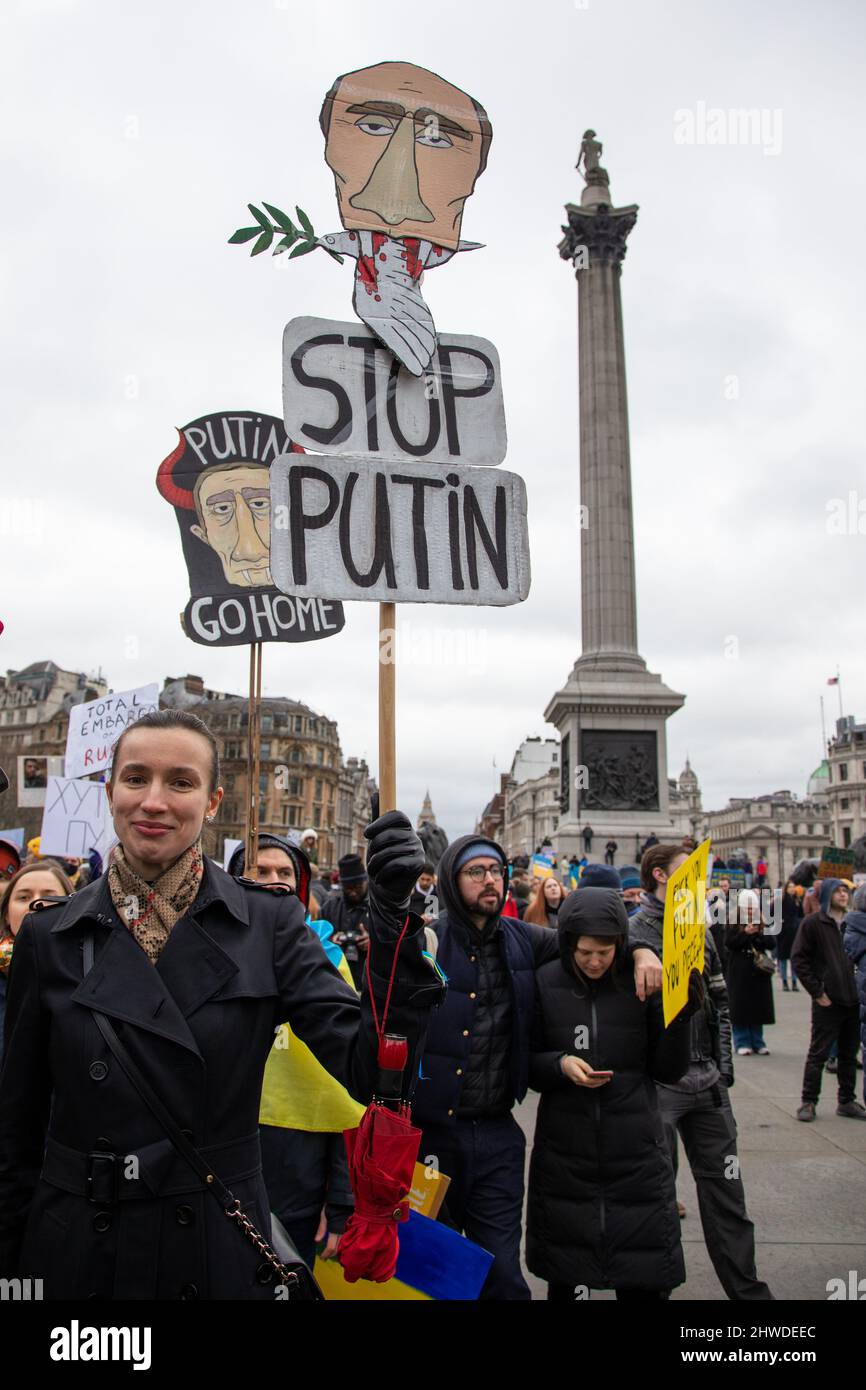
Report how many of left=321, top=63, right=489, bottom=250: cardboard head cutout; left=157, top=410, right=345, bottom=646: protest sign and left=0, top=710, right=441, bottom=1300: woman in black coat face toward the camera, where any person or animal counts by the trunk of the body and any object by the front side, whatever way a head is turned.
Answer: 3

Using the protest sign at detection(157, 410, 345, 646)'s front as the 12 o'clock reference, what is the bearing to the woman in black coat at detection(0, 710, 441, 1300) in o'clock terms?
The woman in black coat is roughly at 12 o'clock from the protest sign.

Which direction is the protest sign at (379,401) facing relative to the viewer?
toward the camera

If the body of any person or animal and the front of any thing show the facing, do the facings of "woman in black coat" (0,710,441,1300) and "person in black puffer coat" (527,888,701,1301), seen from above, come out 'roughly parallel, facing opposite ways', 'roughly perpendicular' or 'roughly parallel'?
roughly parallel

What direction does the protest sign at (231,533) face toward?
toward the camera

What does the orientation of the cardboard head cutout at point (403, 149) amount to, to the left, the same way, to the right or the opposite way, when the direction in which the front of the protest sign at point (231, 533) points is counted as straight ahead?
the same way

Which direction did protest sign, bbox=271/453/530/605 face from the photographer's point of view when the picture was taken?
facing the viewer

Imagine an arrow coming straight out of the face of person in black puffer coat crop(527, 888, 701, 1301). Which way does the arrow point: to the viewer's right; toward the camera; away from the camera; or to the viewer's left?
toward the camera
